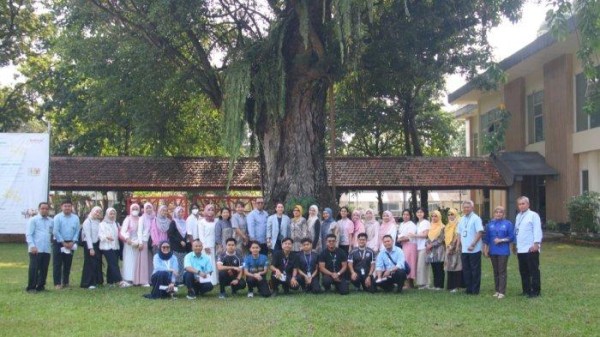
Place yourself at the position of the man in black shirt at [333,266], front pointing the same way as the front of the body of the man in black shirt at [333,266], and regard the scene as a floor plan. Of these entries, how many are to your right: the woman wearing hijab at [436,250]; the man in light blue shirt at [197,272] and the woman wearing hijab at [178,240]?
2

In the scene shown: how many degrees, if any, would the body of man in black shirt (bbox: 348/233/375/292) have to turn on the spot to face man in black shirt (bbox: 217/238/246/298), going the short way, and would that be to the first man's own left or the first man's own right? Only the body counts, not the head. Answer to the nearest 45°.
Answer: approximately 90° to the first man's own right

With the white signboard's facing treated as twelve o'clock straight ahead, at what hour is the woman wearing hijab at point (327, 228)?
The woman wearing hijab is roughly at 10 o'clock from the white signboard.

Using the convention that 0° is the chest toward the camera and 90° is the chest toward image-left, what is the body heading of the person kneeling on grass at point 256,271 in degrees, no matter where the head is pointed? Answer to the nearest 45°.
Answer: approximately 0°

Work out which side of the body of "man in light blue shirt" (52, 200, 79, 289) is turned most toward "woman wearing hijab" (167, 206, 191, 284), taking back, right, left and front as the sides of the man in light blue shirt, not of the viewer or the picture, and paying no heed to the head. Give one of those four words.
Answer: left

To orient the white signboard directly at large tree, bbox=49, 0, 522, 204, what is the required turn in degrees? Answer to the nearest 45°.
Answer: approximately 90° to its left

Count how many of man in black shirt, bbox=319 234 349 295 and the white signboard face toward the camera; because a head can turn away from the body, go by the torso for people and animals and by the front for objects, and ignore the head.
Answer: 2

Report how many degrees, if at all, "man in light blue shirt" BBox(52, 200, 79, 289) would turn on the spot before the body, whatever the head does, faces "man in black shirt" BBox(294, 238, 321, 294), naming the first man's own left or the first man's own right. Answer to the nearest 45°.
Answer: approximately 45° to the first man's own left

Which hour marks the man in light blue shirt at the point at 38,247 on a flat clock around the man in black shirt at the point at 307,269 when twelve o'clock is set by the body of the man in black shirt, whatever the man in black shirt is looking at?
The man in light blue shirt is roughly at 3 o'clock from the man in black shirt.

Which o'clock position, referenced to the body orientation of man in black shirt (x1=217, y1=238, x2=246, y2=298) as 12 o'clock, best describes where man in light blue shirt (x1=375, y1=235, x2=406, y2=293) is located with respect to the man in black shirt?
The man in light blue shirt is roughly at 9 o'clock from the man in black shirt.

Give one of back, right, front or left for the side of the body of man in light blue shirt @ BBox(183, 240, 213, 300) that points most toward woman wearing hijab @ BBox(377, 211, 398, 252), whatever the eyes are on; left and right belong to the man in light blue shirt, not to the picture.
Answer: left

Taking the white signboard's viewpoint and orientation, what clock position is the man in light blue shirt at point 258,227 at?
The man in light blue shirt is roughly at 10 o'clock from the white signboard.
